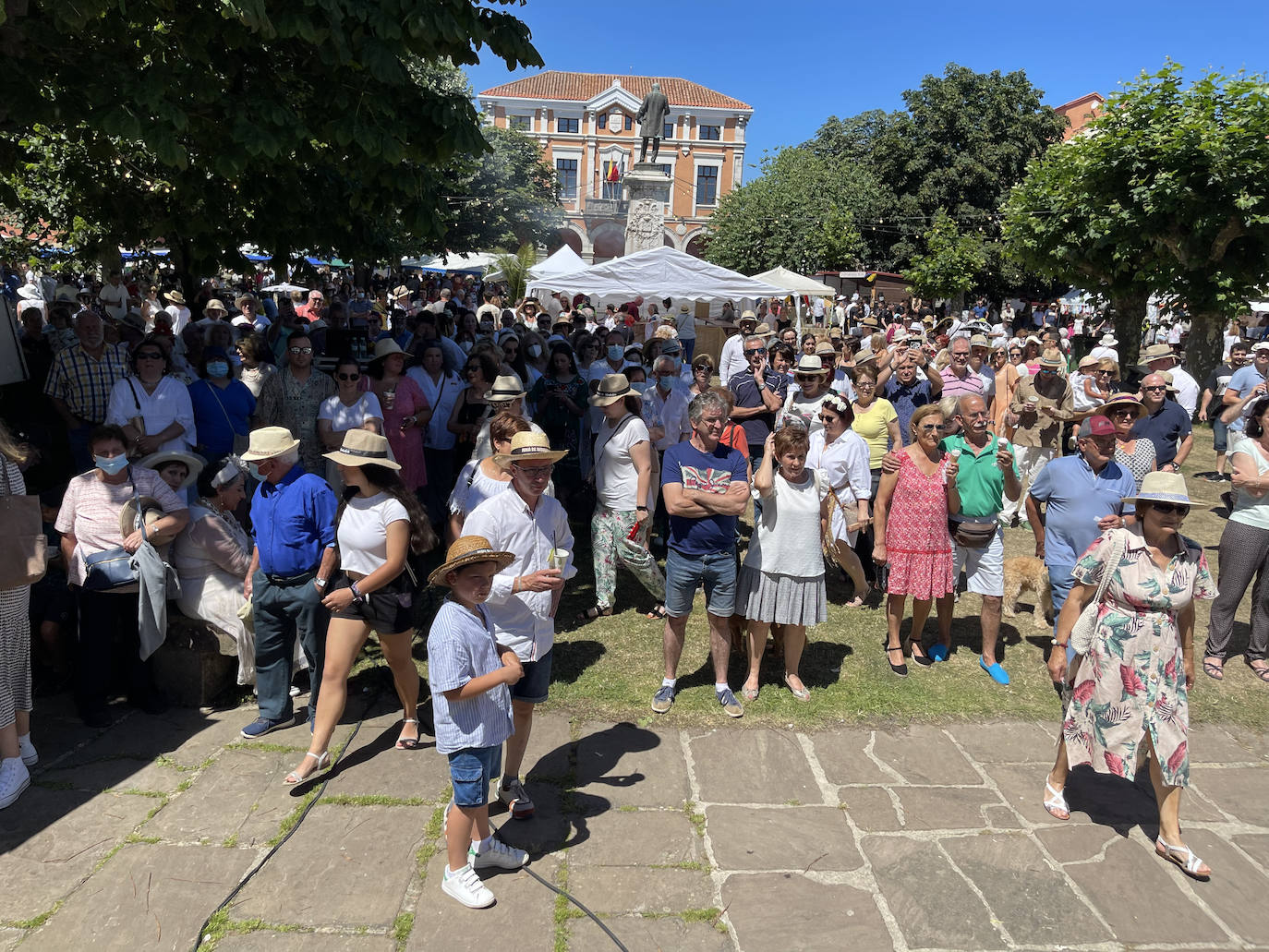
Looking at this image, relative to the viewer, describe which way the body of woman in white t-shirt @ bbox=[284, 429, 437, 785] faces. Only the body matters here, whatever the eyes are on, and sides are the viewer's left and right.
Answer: facing the viewer and to the left of the viewer

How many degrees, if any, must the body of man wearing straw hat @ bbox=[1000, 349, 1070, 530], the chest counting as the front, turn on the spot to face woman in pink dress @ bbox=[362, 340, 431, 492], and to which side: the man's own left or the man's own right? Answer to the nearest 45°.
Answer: approximately 45° to the man's own right

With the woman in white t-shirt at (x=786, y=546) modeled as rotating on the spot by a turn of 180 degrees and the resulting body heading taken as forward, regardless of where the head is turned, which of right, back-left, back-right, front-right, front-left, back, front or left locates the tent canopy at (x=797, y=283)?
front

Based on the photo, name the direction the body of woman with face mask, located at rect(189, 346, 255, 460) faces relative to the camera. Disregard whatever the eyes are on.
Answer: toward the camera

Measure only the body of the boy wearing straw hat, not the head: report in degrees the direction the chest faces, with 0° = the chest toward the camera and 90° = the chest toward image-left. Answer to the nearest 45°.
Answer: approximately 315°

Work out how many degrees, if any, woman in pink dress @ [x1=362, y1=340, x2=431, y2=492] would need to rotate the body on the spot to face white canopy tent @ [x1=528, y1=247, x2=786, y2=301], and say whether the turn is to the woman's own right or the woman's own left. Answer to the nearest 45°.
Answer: approximately 135° to the woman's own left

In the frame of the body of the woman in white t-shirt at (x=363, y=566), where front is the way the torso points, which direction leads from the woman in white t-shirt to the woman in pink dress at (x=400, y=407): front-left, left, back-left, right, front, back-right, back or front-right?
back-right

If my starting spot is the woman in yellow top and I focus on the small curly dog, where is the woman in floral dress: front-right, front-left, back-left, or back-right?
front-right
